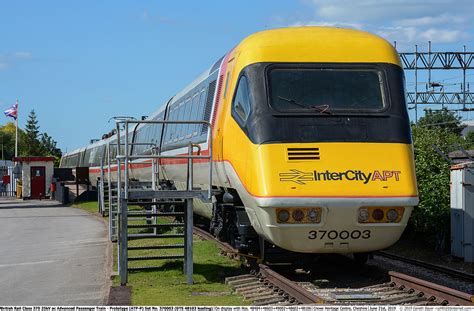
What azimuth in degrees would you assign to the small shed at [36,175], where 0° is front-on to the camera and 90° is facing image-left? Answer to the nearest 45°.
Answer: approximately 0°

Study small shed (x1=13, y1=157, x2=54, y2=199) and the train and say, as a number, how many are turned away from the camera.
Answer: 0

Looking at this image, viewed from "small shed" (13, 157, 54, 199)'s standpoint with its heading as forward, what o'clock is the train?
The train is roughly at 12 o'clock from the small shed.

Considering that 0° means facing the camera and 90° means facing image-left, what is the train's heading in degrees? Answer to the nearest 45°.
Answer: approximately 315°

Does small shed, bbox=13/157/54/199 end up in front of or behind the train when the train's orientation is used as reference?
behind
